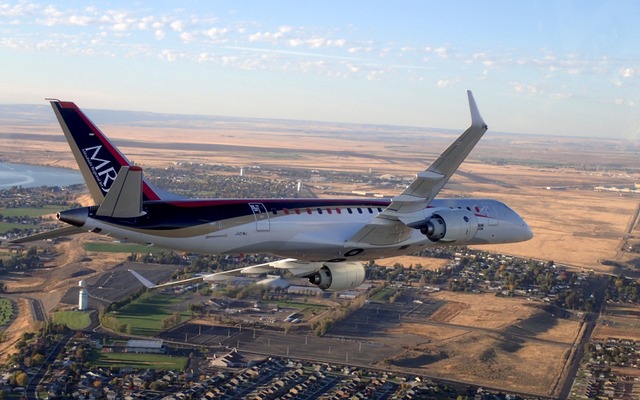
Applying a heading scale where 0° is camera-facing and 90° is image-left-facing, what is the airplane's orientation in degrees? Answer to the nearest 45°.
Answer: approximately 225°

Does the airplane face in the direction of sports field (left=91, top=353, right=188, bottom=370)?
no

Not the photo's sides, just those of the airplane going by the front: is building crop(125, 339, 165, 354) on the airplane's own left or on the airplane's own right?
on the airplane's own left

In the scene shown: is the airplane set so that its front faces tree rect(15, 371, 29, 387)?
no
